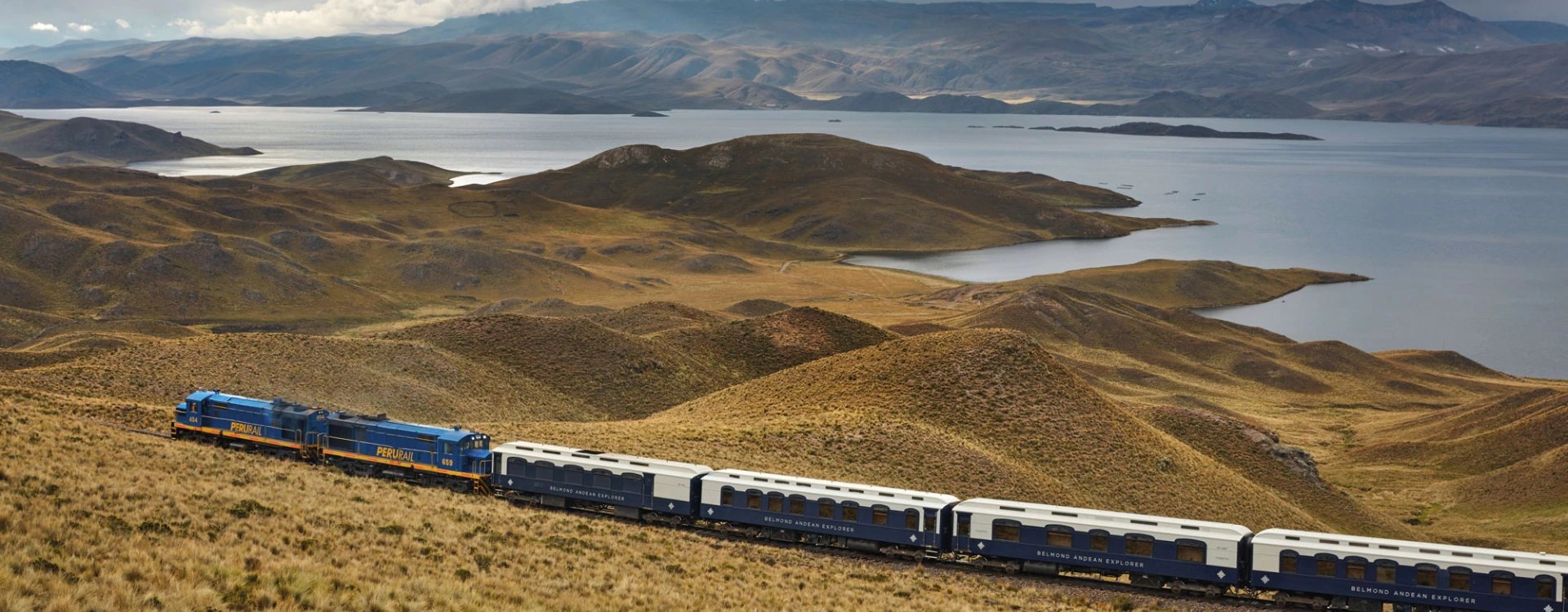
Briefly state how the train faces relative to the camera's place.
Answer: facing away from the viewer and to the left of the viewer
